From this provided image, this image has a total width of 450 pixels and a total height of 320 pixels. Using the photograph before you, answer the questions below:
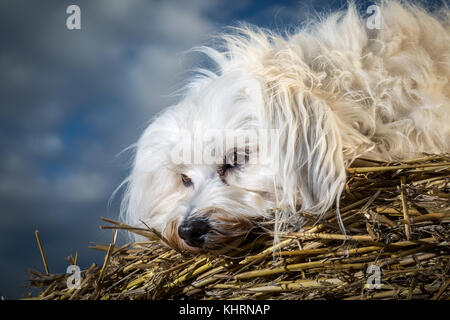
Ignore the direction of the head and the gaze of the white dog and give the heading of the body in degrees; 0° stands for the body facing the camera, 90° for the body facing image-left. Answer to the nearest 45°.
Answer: approximately 45°

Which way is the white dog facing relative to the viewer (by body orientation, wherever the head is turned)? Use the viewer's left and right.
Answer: facing the viewer and to the left of the viewer
